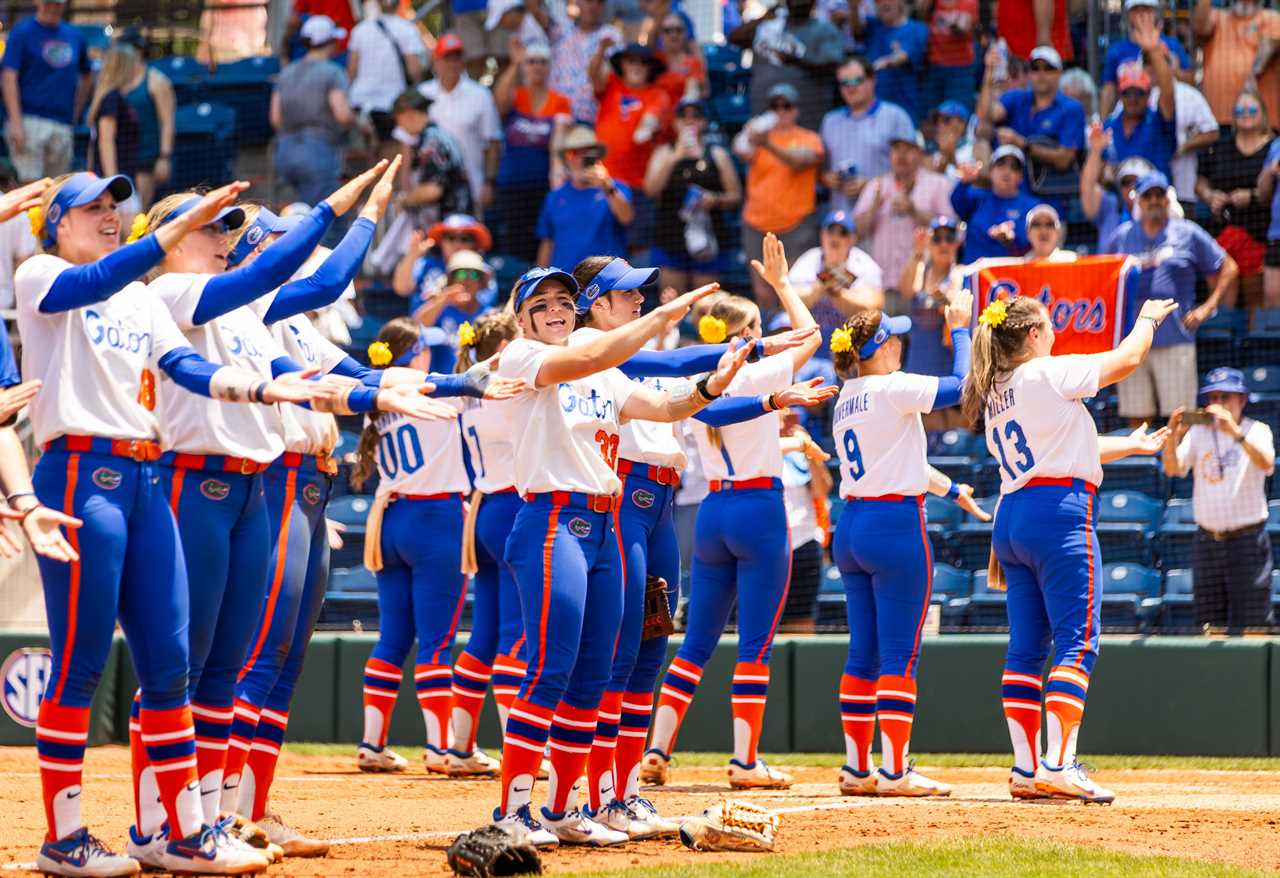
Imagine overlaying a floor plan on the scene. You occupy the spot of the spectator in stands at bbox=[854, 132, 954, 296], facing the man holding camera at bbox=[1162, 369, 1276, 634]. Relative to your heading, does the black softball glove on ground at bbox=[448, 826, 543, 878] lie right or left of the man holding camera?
right

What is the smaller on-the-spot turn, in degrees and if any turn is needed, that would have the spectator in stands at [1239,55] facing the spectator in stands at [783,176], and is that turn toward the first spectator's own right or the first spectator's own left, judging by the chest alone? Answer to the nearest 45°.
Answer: approximately 90° to the first spectator's own right

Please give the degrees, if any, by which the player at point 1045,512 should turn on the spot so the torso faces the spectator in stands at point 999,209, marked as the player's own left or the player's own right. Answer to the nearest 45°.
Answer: approximately 45° to the player's own left

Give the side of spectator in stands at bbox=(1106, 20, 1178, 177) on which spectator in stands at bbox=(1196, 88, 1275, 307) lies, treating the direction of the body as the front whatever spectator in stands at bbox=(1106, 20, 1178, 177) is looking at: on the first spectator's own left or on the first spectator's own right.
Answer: on the first spectator's own left

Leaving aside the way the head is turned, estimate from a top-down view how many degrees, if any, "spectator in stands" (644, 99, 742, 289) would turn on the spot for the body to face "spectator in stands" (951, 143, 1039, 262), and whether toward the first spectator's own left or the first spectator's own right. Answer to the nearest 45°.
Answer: approximately 45° to the first spectator's own left

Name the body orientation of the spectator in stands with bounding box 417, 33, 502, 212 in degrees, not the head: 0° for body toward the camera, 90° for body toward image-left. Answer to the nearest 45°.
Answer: approximately 0°

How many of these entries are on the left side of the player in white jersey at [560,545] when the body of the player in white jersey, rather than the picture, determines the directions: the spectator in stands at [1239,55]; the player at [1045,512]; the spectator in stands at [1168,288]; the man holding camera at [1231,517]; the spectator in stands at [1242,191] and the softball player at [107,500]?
5
